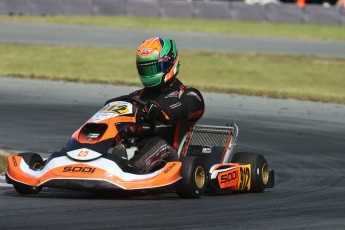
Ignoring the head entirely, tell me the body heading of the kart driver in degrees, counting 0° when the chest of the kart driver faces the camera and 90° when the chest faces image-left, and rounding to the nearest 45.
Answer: approximately 45°

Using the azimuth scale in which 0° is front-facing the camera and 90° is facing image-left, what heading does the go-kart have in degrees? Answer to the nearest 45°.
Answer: approximately 45°

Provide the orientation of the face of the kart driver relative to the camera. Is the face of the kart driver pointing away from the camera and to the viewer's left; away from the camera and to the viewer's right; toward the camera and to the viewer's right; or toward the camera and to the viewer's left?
toward the camera and to the viewer's left
